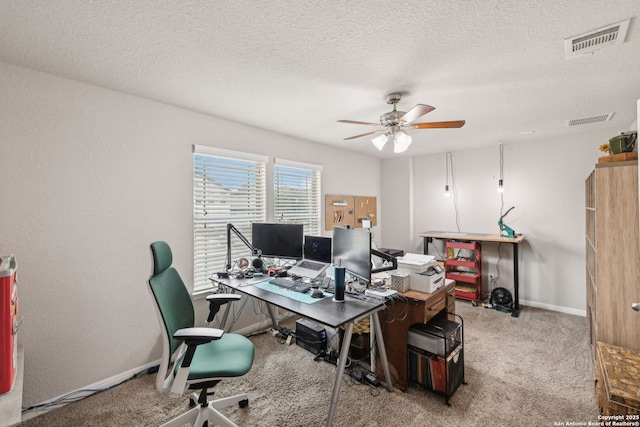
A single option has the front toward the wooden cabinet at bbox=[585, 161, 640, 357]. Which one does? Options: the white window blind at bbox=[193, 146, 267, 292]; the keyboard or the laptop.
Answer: the white window blind

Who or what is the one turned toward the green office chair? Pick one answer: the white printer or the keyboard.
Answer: the keyboard

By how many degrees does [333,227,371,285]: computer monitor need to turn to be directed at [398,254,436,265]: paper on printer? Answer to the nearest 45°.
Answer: approximately 135° to its left

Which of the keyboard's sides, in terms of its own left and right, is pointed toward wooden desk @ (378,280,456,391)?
left

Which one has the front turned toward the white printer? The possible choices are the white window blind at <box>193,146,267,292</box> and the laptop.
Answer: the white window blind

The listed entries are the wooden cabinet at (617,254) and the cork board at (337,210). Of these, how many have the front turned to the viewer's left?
1

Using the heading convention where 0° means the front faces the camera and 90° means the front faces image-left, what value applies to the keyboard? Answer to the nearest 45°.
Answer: approximately 45°

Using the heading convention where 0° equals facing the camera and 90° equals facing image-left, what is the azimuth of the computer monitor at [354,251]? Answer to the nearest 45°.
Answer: approximately 45°
